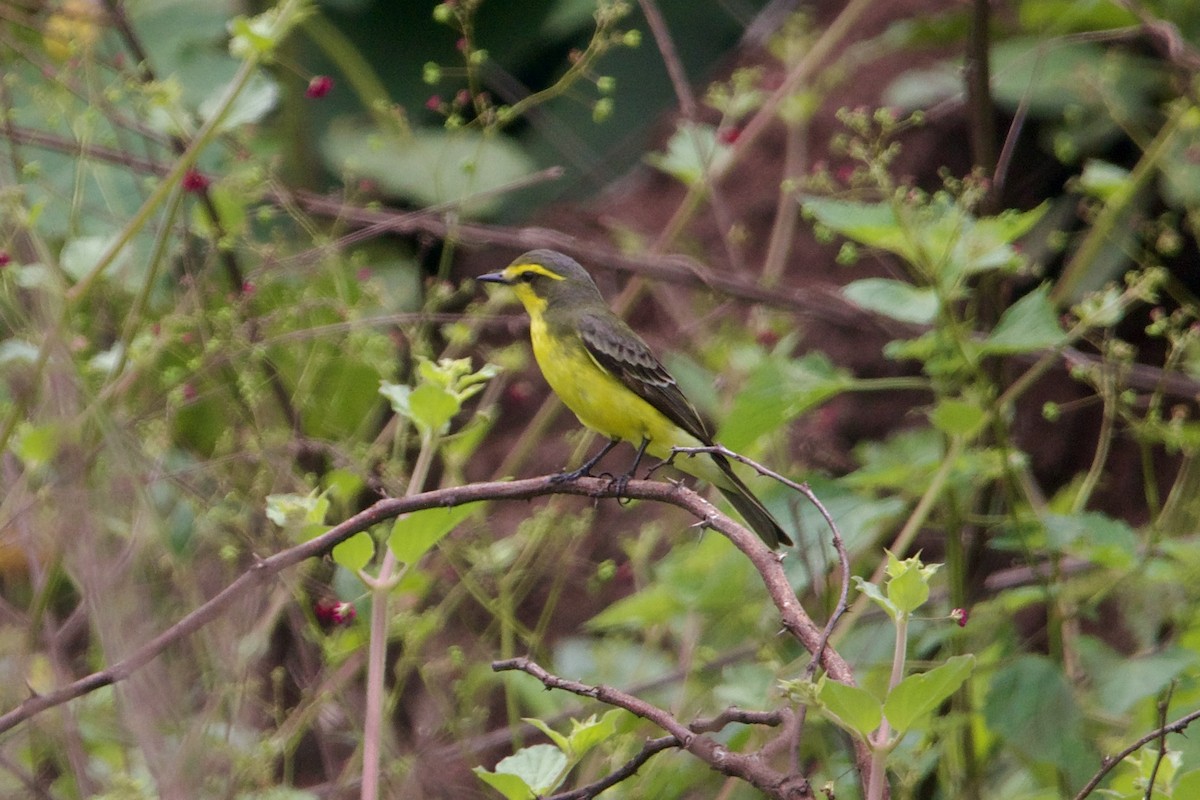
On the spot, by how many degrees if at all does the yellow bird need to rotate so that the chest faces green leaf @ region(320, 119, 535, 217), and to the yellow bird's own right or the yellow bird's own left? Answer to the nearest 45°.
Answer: approximately 90° to the yellow bird's own right

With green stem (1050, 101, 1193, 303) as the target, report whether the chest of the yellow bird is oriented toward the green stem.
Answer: no

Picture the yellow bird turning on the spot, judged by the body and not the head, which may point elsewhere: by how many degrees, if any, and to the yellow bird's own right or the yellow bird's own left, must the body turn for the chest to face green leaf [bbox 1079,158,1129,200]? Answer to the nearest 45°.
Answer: approximately 180°

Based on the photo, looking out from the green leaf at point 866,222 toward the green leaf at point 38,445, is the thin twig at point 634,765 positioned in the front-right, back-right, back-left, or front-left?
front-left

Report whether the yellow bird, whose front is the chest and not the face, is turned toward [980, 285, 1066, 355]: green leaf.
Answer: no

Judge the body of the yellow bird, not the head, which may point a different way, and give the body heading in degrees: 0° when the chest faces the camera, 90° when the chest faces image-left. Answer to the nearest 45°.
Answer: approximately 90°

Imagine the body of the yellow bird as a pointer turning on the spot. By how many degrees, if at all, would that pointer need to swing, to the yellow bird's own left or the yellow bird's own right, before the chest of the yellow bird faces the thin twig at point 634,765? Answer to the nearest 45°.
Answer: approximately 90° to the yellow bird's own left

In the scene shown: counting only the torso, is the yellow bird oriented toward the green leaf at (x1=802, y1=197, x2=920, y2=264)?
no
